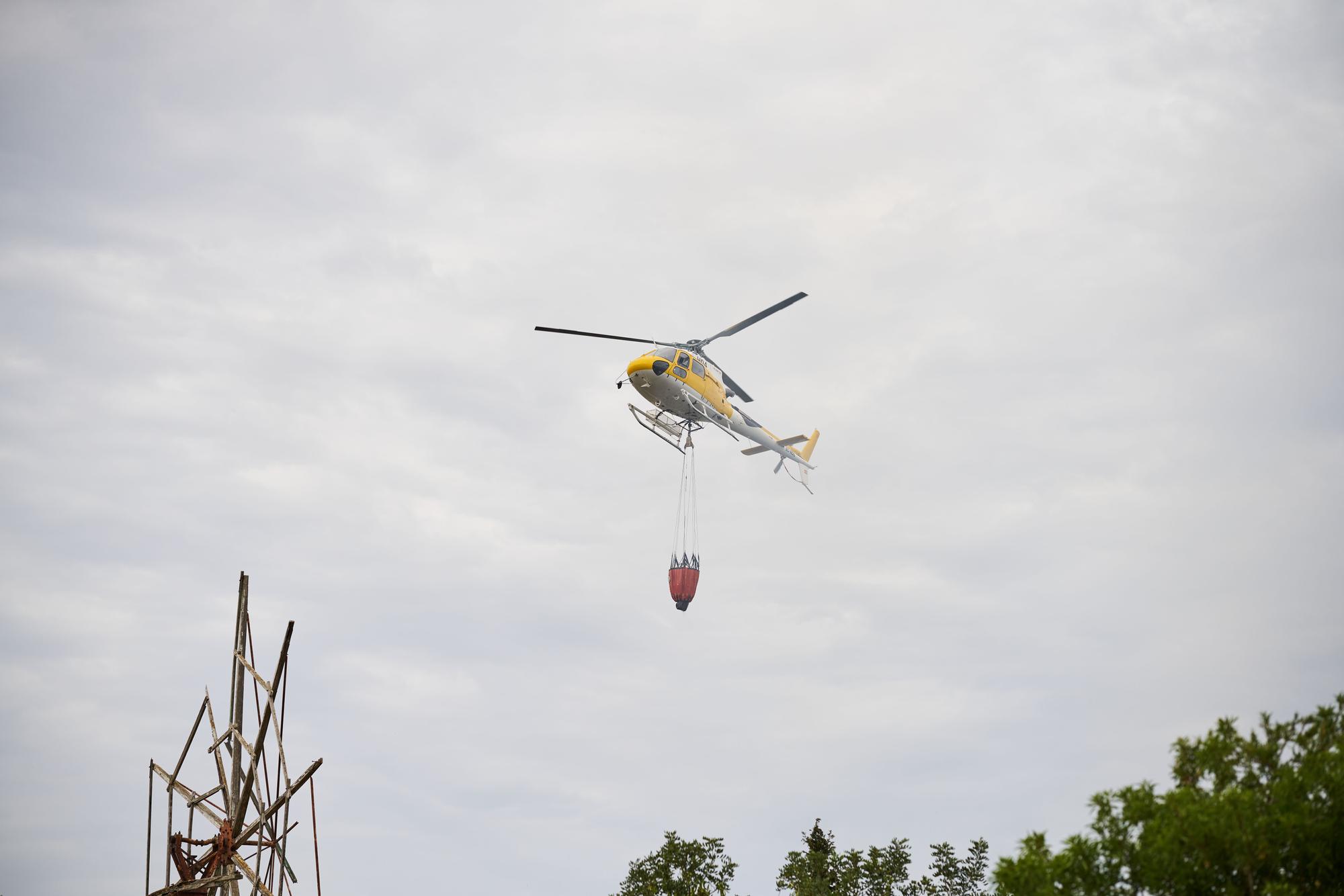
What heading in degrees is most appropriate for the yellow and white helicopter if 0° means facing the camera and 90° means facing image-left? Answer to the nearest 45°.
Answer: approximately 45°
